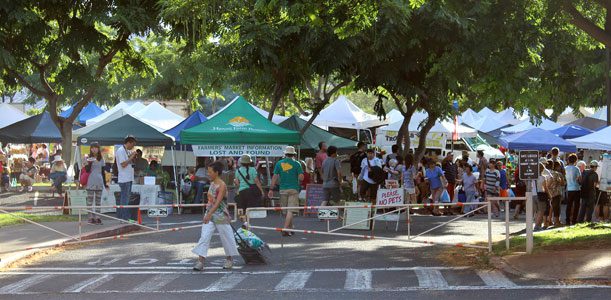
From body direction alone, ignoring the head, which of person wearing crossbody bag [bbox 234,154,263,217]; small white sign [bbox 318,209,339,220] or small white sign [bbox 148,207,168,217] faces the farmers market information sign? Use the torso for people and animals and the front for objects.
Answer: the person wearing crossbody bag

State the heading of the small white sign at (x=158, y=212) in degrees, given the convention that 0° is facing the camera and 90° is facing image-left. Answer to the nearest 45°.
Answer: approximately 0°

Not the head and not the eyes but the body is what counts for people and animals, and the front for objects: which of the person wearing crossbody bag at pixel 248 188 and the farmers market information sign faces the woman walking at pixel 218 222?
the farmers market information sign

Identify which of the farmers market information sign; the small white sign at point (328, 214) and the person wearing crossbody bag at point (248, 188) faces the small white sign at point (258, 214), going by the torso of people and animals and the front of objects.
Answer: the farmers market information sign

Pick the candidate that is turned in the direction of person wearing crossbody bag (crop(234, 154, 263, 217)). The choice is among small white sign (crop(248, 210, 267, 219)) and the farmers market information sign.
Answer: the farmers market information sign
